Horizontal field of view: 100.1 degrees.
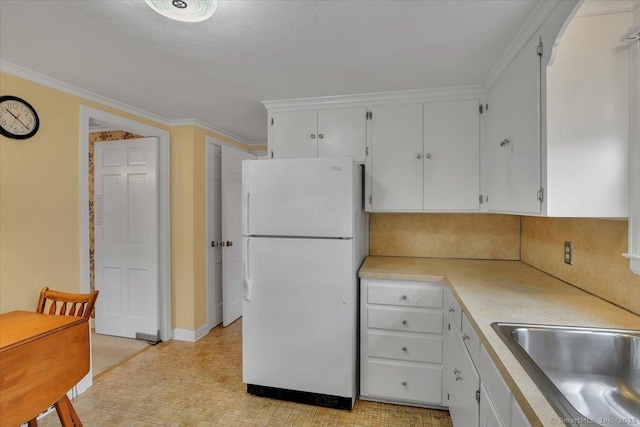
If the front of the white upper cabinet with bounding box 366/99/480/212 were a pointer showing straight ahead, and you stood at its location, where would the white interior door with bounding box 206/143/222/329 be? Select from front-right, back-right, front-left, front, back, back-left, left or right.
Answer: right

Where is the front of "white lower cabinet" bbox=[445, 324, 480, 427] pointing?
to the viewer's left

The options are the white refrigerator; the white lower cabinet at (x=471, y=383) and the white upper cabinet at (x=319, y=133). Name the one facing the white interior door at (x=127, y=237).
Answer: the white lower cabinet

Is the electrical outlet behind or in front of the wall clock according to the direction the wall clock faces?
in front

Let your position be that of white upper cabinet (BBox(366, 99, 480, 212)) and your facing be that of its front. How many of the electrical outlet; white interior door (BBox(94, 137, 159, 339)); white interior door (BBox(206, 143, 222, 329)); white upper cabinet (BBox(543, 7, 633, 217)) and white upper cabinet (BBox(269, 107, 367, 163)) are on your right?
3

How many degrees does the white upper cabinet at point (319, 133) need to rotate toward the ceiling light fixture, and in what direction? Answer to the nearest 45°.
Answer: approximately 45° to its right

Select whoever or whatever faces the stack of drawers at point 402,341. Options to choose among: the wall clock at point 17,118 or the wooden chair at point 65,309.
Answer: the wall clock

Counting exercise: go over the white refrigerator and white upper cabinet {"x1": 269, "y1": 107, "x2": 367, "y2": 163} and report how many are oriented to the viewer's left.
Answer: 0
